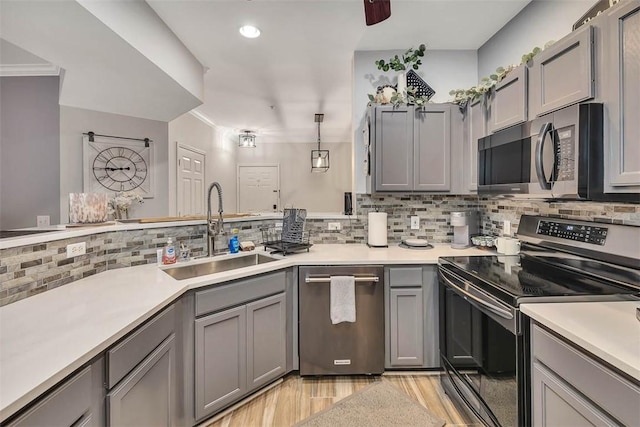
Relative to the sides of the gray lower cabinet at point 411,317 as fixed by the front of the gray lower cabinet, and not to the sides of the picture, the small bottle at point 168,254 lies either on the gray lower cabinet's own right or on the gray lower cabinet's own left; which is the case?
on the gray lower cabinet's own right

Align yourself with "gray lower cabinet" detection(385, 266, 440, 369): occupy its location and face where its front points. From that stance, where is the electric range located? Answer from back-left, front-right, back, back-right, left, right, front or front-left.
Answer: front-left

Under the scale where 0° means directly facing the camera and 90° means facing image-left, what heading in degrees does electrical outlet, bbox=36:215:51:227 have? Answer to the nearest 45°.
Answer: approximately 0°

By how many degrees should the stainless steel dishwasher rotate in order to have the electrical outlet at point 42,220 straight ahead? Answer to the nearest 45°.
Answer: approximately 90° to its right

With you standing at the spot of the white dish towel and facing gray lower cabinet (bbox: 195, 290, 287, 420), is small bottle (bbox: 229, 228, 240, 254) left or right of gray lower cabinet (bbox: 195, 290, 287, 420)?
right

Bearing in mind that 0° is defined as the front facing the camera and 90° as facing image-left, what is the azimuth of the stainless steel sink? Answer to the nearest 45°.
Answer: approximately 315°

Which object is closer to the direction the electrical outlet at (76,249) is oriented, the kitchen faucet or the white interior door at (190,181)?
the kitchen faucet

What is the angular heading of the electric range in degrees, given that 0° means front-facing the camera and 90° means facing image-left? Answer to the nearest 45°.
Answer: approximately 45°

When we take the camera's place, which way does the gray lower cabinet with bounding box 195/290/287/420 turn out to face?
facing the viewer and to the right of the viewer

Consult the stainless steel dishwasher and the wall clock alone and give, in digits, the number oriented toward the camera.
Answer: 2

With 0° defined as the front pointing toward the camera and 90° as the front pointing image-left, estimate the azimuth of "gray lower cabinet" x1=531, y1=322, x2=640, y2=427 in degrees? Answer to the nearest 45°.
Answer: approximately 45°

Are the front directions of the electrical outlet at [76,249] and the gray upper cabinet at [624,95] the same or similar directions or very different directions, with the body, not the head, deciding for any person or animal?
very different directions
